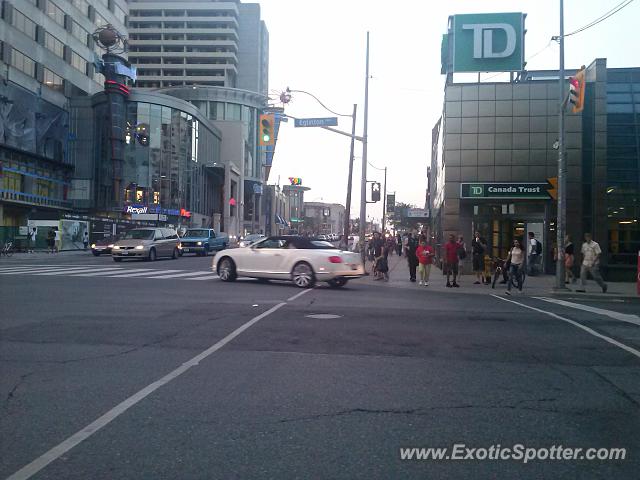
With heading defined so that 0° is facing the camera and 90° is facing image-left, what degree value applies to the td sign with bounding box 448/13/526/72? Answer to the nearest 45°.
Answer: approximately 0°

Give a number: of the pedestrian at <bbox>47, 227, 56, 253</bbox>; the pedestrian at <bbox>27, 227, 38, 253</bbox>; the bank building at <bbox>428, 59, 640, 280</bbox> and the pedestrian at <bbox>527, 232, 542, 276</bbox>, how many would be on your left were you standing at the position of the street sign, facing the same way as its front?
2

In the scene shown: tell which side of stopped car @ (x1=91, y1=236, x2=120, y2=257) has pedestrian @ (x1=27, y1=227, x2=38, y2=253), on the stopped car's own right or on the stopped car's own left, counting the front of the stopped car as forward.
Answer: on the stopped car's own right

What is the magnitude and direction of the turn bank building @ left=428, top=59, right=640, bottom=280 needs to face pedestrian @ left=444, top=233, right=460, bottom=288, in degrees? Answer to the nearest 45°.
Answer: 0° — it already faces them

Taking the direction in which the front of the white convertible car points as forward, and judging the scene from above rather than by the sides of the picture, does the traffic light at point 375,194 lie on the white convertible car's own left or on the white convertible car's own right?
on the white convertible car's own right

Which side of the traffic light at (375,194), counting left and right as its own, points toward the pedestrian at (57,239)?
right
